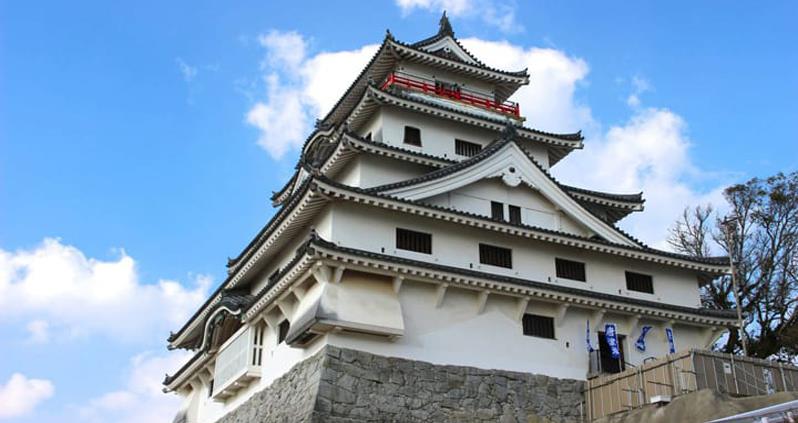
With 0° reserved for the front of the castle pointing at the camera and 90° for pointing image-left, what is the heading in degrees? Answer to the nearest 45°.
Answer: approximately 315°

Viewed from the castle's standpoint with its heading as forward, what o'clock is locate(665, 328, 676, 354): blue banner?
The blue banner is roughly at 10 o'clock from the castle.
